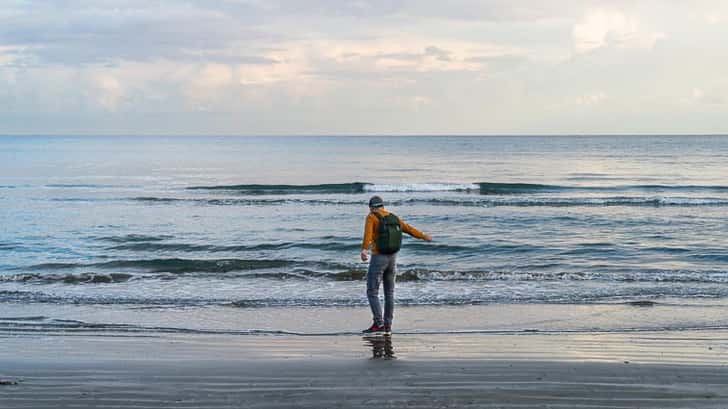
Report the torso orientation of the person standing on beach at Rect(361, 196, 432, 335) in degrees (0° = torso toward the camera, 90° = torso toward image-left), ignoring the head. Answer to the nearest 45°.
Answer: approximately 135°

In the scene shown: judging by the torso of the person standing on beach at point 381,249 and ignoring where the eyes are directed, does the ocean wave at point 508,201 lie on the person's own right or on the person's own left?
on the person's own right

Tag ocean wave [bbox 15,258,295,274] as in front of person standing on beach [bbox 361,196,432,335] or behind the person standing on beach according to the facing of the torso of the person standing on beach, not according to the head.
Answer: in front

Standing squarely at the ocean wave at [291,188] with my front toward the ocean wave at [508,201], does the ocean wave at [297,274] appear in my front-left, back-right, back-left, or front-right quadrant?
front-right

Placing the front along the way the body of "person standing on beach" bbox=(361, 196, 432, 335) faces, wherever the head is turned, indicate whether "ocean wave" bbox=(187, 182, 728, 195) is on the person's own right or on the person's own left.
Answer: on the person's own right

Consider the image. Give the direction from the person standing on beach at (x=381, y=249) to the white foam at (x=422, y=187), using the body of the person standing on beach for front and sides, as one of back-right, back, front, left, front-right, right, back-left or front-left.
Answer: front-right

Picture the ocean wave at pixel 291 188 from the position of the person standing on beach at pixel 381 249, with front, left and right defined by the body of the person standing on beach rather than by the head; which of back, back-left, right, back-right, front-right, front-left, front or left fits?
front-right

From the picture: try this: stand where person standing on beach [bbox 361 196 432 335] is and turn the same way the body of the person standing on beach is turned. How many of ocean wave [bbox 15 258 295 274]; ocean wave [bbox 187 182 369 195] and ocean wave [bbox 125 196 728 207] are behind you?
0

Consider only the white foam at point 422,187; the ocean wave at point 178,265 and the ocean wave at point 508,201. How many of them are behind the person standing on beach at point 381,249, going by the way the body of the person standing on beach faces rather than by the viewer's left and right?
0
